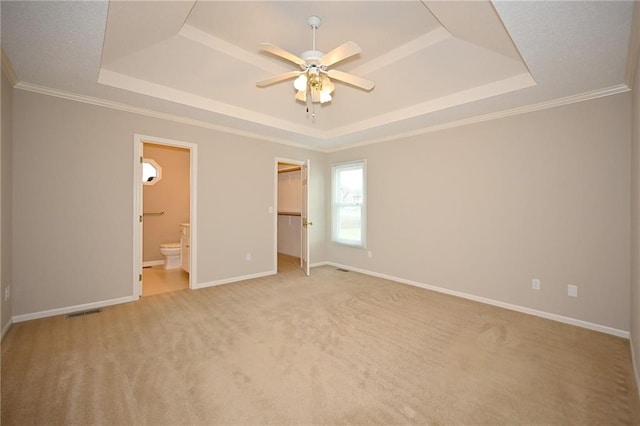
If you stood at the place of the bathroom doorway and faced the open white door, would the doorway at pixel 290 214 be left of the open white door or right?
left

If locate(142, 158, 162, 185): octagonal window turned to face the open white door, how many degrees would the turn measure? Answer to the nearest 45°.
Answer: approximately 45° to its left

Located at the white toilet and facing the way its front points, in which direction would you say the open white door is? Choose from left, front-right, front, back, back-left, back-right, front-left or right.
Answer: back-left

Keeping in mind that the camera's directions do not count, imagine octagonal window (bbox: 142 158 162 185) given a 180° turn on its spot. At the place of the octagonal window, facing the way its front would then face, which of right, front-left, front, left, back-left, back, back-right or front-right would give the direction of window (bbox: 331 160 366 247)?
back-right

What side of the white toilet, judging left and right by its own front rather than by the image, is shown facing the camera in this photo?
left

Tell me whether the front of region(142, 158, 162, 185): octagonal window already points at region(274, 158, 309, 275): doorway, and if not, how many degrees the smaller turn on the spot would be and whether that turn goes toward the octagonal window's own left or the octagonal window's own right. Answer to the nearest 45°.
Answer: approximately 90° to the octagonal window's own left
